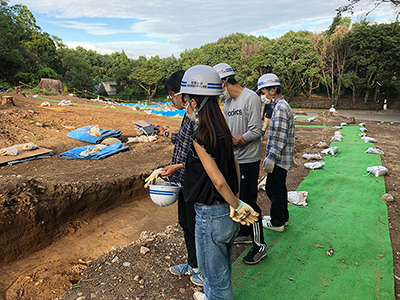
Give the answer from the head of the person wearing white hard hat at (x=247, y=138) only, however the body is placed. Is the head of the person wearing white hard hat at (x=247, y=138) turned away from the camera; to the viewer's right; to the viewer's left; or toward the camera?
to the viewer's left

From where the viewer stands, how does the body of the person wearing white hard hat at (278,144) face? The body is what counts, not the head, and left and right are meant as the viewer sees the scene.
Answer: facing to the left of the viewer

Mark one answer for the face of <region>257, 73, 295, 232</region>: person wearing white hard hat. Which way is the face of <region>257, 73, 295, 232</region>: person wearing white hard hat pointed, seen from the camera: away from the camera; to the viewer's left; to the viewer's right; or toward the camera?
to the viewer's left

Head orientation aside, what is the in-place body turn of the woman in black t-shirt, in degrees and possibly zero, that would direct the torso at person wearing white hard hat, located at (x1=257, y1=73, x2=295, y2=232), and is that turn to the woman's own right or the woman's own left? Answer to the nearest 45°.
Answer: approximately 90° to the woman's own right

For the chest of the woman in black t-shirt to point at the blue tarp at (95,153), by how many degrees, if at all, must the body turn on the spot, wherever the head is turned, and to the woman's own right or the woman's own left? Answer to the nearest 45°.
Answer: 0° — they already face it

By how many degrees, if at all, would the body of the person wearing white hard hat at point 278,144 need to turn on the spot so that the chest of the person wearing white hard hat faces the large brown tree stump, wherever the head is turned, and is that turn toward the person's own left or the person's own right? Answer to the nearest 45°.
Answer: approximately 45° to the person's own right

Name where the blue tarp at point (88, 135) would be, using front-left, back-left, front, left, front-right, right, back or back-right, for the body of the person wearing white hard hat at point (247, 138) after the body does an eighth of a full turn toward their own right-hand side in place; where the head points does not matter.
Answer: front-right

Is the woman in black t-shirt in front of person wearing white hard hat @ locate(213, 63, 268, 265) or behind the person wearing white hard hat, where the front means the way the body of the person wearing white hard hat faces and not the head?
in front

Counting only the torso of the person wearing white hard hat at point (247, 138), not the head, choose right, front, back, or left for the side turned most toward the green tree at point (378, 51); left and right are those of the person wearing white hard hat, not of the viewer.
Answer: back

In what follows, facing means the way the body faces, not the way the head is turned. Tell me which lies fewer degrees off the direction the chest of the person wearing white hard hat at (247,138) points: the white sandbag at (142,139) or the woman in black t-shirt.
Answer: the woman in black t-shirt

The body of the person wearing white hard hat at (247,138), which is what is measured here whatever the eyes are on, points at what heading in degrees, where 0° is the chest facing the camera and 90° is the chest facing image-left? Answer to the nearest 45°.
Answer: approximately 45°

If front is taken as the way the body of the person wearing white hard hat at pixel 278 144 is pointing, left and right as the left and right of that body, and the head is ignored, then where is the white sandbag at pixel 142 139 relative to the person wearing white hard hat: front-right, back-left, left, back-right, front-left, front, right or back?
front-right

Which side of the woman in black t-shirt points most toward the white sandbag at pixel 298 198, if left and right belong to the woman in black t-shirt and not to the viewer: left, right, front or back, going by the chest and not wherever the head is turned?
right
